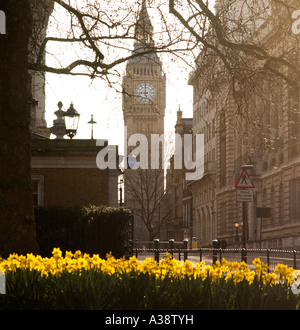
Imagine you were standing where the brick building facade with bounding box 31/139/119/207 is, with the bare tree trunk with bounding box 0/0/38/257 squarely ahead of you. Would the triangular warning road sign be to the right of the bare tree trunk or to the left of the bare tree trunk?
left

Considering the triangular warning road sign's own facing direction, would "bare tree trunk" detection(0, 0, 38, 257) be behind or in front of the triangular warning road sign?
in front

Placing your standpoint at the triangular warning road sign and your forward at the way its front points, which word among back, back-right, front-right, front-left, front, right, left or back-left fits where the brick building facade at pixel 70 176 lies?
back-right

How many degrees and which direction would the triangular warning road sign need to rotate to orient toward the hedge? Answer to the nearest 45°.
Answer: approximately 90° to its right

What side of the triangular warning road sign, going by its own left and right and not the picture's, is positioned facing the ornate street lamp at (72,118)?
right

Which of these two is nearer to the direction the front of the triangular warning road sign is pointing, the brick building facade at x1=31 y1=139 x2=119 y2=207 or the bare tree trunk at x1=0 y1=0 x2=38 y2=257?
the bare tree trunk

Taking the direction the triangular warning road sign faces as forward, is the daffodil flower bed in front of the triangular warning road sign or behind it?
in front

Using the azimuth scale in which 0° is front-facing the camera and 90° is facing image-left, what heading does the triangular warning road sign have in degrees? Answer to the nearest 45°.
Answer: approximately 0°
